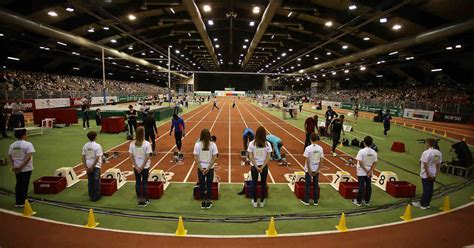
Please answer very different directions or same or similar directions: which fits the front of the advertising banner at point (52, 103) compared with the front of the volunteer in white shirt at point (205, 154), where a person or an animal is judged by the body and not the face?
very different directions

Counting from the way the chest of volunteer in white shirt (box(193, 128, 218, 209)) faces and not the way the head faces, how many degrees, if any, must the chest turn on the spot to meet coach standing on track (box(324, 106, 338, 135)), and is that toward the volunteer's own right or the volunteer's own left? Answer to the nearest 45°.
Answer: approximately 45° to the volunteer's own right

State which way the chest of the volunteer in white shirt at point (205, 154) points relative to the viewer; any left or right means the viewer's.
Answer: facing away from the viewer

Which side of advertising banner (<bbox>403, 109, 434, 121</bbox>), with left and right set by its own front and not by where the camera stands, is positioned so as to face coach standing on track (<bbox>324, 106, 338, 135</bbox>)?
front

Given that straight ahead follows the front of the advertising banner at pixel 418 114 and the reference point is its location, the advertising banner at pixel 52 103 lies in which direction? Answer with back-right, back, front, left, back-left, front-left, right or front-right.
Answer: front-right

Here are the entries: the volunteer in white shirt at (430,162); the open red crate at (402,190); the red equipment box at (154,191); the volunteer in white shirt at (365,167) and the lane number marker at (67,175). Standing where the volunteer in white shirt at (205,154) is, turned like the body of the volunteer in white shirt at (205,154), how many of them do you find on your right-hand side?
3

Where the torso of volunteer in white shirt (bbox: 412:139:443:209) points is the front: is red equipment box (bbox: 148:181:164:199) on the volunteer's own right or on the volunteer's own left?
on the volunteer's own left

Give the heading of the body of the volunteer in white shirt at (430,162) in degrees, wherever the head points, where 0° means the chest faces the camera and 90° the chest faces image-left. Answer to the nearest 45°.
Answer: approximately 135°

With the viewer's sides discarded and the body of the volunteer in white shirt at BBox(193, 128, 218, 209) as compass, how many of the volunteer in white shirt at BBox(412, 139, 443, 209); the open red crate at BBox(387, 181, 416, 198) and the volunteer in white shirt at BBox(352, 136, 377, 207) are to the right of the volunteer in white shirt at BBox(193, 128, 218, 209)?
3

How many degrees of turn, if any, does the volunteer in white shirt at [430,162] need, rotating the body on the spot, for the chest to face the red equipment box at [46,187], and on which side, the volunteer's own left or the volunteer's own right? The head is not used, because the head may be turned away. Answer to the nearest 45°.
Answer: approximately 90° to the volunteer's own left

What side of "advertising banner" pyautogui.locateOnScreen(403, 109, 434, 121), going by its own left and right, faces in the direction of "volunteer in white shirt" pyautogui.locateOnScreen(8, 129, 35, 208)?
front

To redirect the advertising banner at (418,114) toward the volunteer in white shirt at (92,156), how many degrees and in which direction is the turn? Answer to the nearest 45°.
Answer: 0° — it already faces them

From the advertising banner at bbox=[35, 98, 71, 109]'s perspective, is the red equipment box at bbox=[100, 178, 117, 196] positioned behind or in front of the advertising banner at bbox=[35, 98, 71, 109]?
in front
